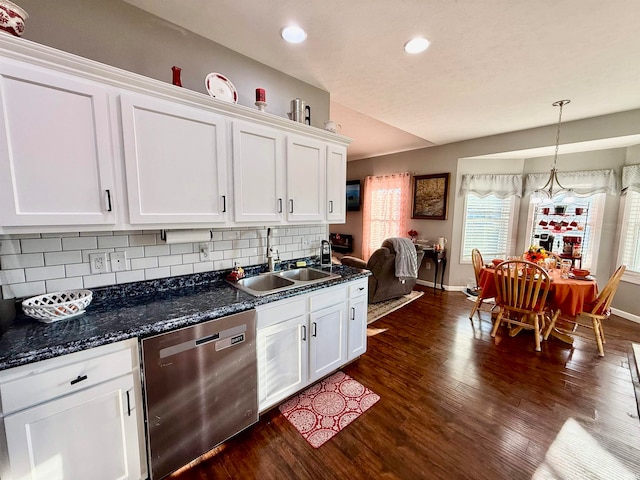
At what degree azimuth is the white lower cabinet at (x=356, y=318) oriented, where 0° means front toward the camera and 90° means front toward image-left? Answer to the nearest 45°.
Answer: approximately 315°

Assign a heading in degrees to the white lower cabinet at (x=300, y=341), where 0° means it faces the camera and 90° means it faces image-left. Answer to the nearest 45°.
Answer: approximately 315°

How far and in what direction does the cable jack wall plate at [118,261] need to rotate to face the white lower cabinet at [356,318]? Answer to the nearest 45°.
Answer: approximately 90° to its left

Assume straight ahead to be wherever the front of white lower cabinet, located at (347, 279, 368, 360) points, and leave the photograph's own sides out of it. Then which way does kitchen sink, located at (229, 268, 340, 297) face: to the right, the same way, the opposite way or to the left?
the same way

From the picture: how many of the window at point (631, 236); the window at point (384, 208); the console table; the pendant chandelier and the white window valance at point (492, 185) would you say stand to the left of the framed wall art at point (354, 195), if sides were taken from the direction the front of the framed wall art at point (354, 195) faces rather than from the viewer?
5

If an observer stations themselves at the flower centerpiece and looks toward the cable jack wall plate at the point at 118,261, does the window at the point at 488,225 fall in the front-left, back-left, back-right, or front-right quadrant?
back-right

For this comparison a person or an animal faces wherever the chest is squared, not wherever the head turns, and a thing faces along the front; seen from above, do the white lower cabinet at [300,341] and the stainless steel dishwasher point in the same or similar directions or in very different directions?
same or similar directions

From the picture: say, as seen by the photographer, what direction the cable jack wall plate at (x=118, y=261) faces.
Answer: facing the viewer

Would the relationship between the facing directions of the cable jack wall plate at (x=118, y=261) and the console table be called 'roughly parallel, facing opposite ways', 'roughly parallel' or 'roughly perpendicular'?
roughly perpendicular

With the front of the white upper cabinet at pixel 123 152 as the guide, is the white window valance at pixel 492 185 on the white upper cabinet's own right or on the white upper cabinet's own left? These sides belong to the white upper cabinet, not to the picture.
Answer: on the white upper cabinet's own left

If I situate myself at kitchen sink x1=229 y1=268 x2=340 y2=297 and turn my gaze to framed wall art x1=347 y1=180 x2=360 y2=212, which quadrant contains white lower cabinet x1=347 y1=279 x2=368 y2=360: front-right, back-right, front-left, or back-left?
front-right

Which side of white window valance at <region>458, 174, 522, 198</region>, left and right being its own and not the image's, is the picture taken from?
front

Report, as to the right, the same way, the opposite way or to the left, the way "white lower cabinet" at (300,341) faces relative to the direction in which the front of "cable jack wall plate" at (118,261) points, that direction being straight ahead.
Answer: the same way

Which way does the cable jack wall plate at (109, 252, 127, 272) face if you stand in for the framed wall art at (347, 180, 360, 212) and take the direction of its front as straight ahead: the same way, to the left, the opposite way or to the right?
to the left
